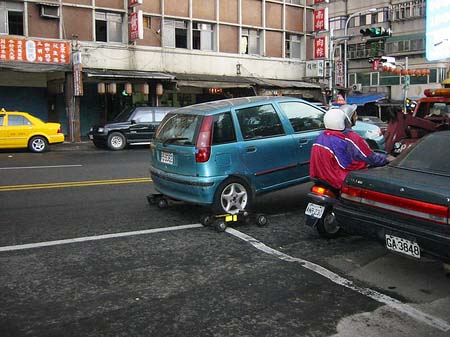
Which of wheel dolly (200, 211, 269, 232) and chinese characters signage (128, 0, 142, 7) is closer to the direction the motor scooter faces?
the chinese characters signage

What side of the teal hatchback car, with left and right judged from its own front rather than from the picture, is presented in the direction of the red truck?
front

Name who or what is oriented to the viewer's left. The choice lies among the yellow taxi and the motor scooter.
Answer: the yellow taxi

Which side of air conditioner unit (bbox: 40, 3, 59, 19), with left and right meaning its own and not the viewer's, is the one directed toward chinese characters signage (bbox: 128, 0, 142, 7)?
left

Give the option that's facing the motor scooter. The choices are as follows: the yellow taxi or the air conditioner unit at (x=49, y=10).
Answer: the air conditioner unit

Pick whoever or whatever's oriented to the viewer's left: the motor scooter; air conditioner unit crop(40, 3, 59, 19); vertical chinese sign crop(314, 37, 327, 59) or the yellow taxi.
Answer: the yellow taxi

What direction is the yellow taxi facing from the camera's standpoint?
to the viewer's left

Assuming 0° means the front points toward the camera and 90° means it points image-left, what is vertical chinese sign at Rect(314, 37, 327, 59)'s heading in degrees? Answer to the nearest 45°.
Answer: approximately 0°

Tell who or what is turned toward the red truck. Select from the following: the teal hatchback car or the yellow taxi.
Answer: the teal hatchback car

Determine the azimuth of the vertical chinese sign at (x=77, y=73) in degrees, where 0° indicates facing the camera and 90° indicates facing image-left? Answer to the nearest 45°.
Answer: approximately 0°

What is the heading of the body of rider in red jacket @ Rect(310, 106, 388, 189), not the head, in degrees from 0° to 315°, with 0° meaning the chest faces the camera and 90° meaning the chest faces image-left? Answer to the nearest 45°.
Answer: approximately 225°

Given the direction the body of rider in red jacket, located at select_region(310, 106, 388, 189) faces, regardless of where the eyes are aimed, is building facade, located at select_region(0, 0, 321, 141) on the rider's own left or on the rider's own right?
on the rider's own left
